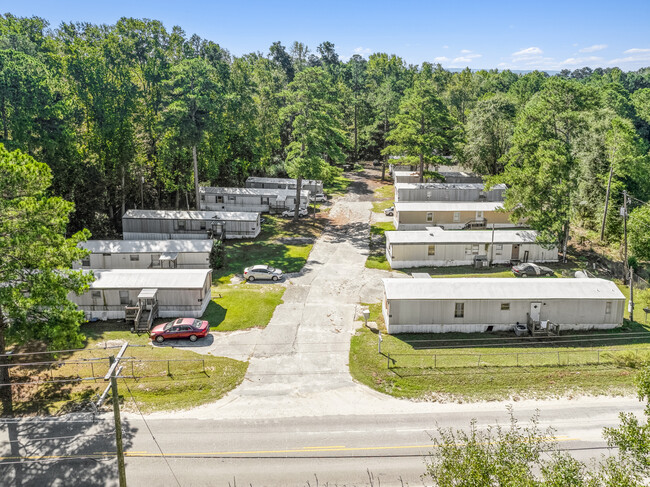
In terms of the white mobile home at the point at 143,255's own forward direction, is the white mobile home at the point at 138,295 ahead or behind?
ahead

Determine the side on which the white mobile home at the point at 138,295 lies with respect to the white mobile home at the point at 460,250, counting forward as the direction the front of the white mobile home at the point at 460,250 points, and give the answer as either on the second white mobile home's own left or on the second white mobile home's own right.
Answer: on the second white mobile home's own right

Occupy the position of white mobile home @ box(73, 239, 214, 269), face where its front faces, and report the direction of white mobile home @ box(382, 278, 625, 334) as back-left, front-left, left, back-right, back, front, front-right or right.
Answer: front-left

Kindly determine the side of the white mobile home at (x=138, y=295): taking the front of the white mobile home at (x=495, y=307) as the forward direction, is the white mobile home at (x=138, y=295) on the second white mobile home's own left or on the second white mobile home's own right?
on the second white mobile home's own right

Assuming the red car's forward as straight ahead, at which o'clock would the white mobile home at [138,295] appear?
The white mobile home is roughly at 2 o'clock from the red car.

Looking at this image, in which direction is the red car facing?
to the viewer's left
